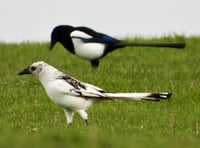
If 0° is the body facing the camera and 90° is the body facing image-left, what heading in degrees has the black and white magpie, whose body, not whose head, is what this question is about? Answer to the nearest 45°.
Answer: approximately 90°

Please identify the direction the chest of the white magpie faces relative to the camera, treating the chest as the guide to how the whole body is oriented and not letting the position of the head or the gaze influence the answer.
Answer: to the viewer's left
